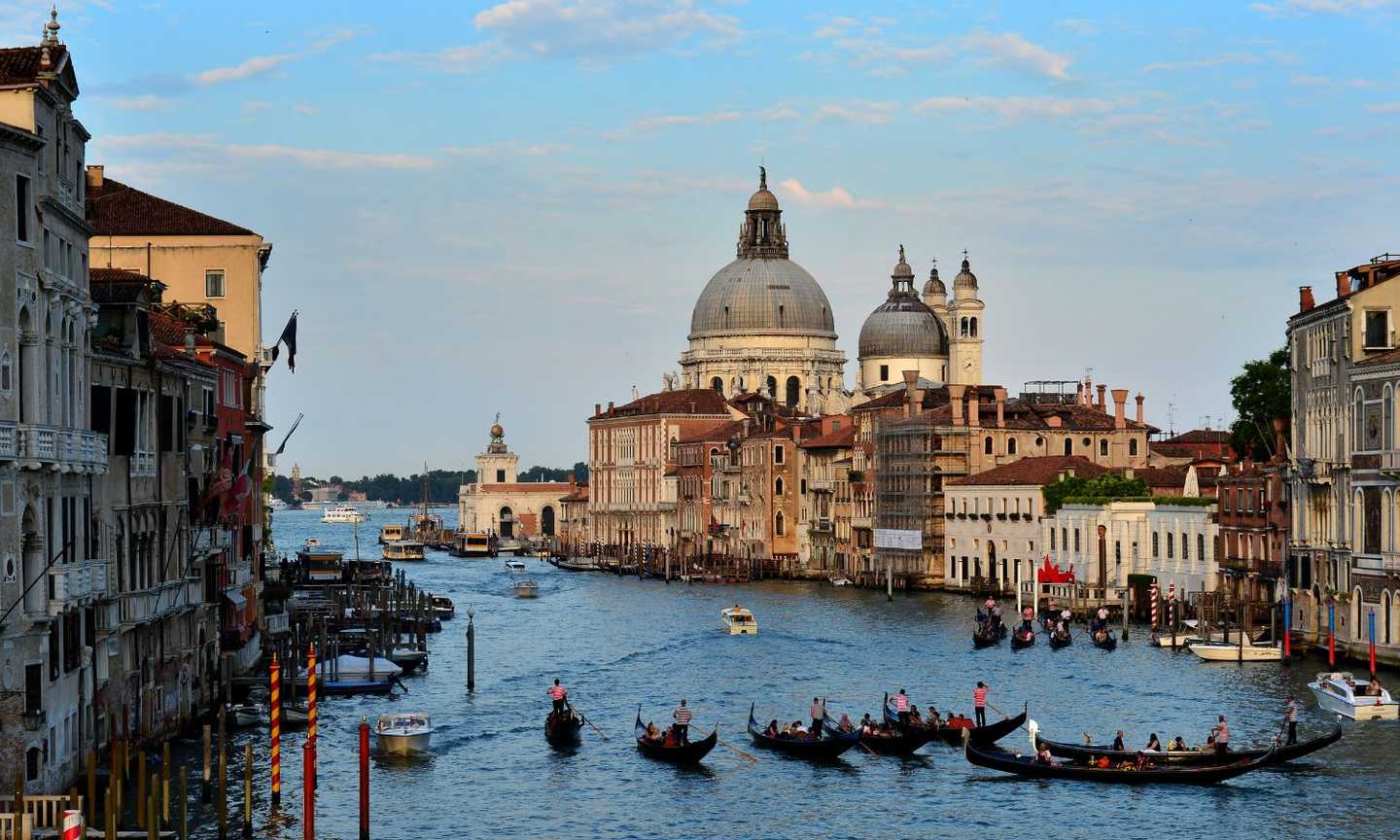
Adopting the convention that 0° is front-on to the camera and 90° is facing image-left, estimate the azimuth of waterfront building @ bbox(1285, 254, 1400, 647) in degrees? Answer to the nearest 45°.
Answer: approximately 45°

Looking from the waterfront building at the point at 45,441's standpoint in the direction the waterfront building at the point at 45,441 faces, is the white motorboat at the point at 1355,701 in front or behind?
in front

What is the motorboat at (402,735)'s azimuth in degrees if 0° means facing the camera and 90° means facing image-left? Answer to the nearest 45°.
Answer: approximately 0°

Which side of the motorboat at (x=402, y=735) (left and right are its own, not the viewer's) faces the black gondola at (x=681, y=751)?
left

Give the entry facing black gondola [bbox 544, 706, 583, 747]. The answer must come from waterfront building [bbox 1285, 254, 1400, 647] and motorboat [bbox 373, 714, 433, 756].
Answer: the waterfront building

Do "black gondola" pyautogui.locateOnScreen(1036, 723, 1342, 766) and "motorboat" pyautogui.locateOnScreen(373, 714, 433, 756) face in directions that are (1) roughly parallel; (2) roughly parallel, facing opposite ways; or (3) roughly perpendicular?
roughly perpendicular

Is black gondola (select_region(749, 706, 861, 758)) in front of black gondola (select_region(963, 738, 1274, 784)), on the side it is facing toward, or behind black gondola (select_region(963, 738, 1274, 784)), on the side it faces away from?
in front

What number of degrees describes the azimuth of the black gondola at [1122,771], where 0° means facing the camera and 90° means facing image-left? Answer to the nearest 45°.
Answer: approximately 90°

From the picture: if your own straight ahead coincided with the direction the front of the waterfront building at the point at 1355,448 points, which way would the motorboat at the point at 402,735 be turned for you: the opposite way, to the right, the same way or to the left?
to the left

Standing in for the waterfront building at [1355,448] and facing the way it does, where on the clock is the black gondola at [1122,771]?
The black gondola is roughly at 11 o'clock from the waterfront building.

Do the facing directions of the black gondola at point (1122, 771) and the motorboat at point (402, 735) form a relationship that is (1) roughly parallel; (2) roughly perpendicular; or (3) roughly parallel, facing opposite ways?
roughly perpendicular

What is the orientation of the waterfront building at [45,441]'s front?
to the viewer's right

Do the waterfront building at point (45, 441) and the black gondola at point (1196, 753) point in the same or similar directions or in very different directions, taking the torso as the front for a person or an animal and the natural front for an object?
very different directions

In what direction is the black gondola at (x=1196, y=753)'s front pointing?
to the viewer's left
